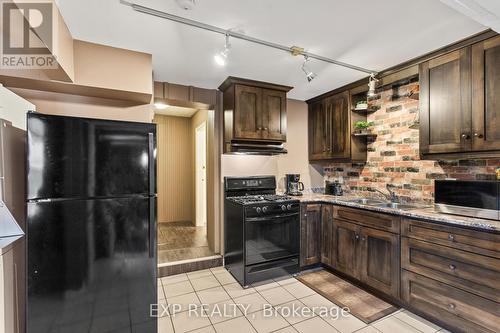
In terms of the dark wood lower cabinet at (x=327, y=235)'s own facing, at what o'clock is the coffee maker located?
The coffee maker is roughly at 3 o'clock from the dark wood lower cabinet.

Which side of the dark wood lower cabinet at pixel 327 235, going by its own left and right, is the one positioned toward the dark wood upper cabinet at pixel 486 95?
left

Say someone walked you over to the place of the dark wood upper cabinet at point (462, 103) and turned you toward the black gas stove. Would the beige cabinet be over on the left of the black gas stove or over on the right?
left

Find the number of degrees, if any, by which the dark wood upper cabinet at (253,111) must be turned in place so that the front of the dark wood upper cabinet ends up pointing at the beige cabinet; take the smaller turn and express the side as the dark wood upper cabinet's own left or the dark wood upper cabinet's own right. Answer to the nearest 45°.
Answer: approximately 90° to the dark wood upper cabinet's own right

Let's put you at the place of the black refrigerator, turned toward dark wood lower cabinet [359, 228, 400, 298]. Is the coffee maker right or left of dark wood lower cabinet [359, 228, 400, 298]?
left

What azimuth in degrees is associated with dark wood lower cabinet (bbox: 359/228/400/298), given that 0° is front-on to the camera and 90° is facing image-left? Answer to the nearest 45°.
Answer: approximately 45°

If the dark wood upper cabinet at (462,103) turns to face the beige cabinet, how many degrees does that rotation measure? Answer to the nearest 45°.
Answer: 0° — it already faces it

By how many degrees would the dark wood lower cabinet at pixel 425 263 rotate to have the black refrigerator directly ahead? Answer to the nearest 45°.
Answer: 0° — it already faces it
